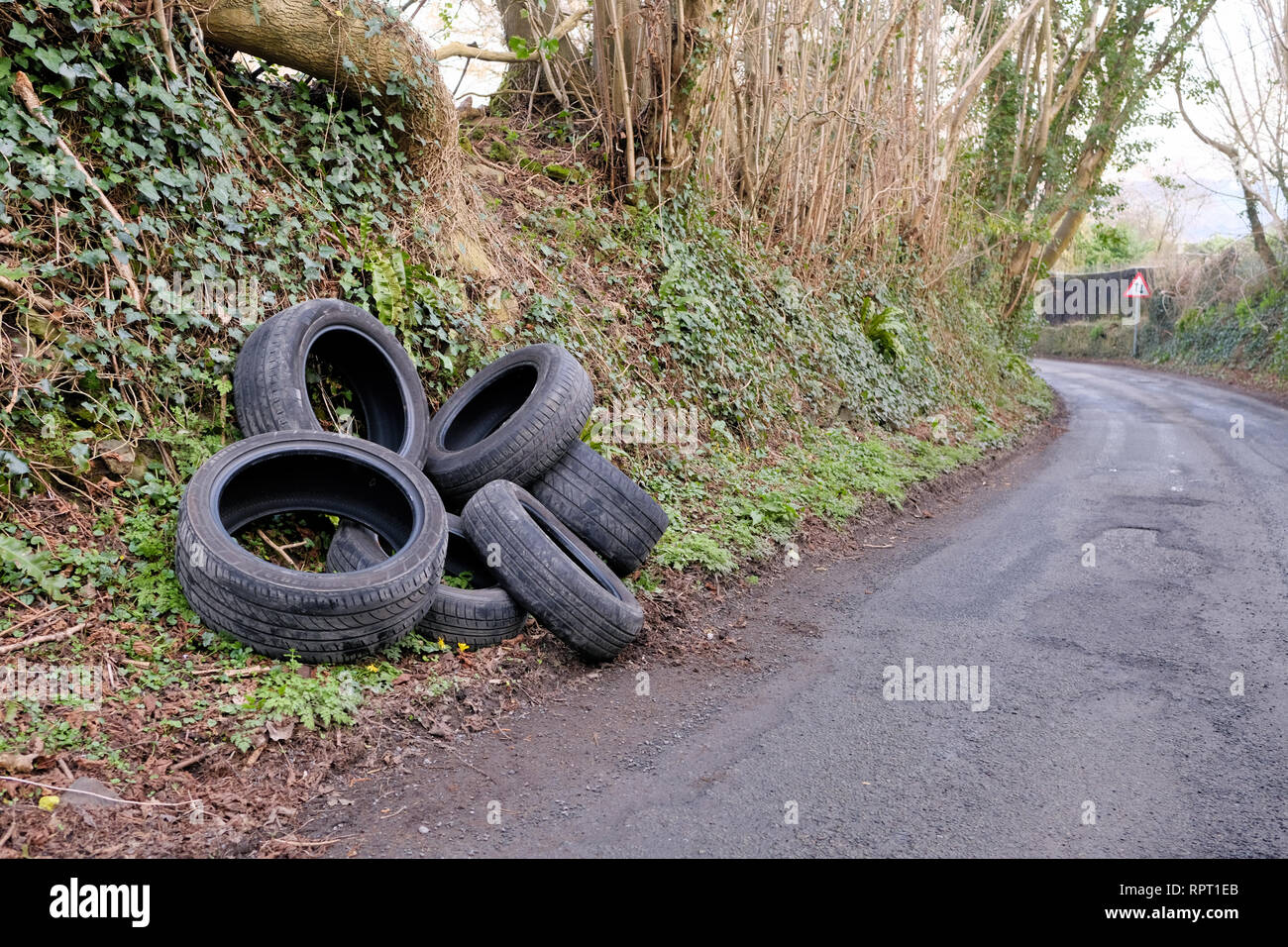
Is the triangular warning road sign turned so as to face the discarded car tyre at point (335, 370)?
yes

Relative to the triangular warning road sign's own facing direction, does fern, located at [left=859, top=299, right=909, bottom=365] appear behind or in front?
in front

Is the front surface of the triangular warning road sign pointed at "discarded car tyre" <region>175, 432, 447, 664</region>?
yes

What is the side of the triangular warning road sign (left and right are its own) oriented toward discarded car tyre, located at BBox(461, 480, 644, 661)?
front

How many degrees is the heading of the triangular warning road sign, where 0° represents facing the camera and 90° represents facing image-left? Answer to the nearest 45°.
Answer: approximately 0°

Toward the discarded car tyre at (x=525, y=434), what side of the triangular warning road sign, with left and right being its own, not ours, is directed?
front
